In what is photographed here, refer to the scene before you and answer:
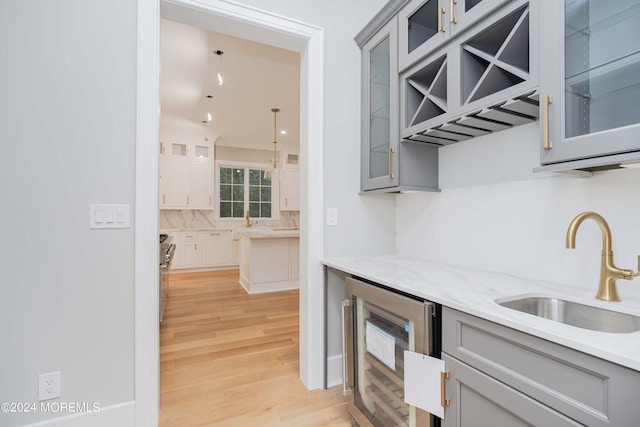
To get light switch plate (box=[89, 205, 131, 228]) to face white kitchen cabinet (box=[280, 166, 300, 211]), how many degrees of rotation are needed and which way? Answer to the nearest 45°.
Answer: approximately 135° to its left

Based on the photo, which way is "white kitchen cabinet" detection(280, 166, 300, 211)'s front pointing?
toward the camera

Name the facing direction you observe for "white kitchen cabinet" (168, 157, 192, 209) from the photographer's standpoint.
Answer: facing the viewer

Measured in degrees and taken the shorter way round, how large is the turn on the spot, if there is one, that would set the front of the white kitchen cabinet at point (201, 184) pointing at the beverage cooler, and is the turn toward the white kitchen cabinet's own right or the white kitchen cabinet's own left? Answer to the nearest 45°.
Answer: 0° — it already faces it

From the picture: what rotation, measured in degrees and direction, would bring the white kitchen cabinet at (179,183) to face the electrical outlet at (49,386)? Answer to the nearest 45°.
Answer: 0° — it already faces it

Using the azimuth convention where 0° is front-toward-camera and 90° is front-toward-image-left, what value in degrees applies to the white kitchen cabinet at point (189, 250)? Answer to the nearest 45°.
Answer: approximately 0°

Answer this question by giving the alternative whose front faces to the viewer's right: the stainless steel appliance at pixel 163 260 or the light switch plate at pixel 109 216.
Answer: the stainless steel appliance

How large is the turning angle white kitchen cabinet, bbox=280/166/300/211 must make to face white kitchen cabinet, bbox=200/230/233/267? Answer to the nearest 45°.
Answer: approximately 45° to its right

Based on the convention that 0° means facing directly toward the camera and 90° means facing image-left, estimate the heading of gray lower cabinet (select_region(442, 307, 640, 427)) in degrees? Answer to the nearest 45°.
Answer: approximately 45°

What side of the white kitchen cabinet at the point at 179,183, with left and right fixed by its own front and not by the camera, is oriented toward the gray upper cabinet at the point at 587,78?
front

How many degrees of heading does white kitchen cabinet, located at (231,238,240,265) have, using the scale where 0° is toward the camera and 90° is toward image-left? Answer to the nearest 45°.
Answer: approximately 0°

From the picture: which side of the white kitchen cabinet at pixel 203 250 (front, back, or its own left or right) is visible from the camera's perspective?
front

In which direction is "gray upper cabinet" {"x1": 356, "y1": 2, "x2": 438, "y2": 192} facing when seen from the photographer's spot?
facing the viewer and to the left of the viewer

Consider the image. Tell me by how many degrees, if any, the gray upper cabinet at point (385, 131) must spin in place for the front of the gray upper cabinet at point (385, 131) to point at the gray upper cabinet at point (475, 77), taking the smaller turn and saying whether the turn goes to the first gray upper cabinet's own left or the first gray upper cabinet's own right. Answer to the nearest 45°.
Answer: approximately 90° to the first gray upper cabinet's own left

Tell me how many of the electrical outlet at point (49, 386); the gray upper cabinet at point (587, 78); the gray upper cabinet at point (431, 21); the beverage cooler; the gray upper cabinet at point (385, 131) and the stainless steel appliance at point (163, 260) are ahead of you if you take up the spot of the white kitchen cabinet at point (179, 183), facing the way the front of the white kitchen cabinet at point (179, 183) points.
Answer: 6

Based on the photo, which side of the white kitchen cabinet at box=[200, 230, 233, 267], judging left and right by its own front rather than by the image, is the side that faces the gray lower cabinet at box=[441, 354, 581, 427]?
front
